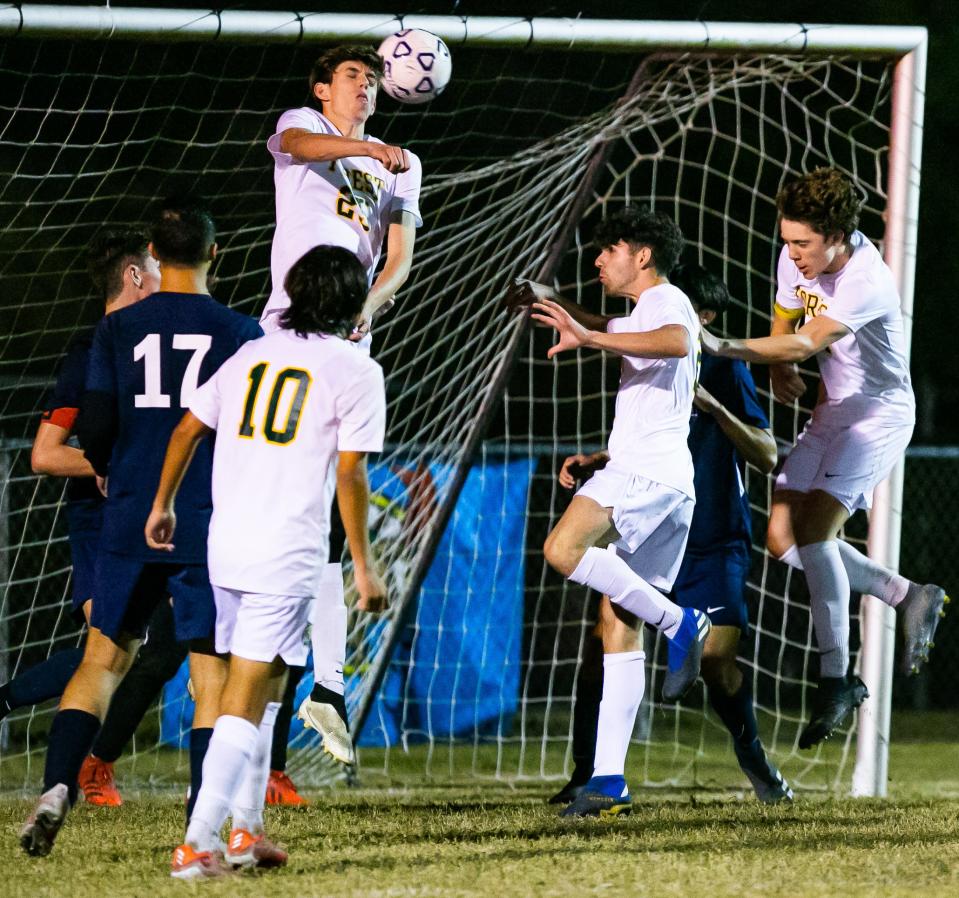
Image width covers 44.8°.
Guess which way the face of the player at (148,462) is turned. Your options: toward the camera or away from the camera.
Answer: away from the camera

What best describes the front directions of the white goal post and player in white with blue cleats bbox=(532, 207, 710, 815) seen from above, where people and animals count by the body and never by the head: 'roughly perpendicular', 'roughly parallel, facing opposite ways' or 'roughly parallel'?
roughly perpendicular

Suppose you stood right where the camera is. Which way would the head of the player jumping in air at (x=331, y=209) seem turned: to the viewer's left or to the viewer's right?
to the viewer's right

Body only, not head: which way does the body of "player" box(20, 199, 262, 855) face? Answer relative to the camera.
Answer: away from the camera

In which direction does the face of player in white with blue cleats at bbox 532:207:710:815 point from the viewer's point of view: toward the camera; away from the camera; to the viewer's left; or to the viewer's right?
to the viewer's left

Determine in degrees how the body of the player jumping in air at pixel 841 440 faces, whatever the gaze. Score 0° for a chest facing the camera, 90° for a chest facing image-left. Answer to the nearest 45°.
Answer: approximately 45°

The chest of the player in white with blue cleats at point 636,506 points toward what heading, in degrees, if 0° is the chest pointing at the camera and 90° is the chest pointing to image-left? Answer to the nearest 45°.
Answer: approximately 90°

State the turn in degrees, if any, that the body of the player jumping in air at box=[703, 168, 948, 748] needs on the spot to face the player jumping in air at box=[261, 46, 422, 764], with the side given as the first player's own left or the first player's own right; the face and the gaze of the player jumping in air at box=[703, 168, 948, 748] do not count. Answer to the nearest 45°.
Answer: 0° — they already face them
